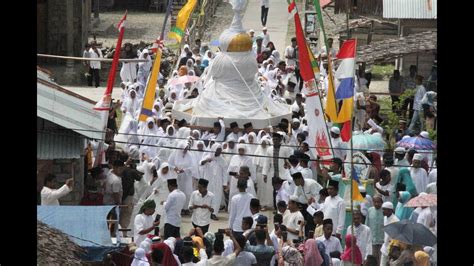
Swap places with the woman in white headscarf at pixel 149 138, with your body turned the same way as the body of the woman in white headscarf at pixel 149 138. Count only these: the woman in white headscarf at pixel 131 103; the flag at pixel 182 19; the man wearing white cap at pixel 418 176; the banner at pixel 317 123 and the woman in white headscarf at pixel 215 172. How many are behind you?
2

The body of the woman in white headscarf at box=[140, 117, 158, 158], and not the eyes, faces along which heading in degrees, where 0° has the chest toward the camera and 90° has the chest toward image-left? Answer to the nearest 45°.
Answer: approximately 0°

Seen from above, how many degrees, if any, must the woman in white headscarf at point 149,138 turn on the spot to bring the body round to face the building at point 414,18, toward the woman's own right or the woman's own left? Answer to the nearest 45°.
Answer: approximately 135° to the woman's own left

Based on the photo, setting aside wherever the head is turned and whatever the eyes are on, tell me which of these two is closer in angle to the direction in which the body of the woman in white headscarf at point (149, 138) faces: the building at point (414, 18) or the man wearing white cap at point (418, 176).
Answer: the man wearing white cap

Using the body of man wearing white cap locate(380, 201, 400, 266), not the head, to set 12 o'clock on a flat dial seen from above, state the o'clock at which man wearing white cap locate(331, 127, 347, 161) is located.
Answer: man wearing white cap locate(331, 127, 347, 161) is roughly at 4 o'clock from man wearing white cap locate(380, 201, 400, 266).

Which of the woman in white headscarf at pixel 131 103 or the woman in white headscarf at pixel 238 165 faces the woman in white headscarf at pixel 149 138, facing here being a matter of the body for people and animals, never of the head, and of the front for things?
the woman in white headscarf at pixel 131 103

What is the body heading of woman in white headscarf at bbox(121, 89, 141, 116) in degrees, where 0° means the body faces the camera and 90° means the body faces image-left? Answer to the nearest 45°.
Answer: approximately 0°

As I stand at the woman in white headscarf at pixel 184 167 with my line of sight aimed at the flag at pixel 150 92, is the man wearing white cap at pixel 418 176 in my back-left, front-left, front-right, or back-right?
back-right

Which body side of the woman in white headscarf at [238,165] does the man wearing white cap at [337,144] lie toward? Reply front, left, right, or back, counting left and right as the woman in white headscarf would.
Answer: left
